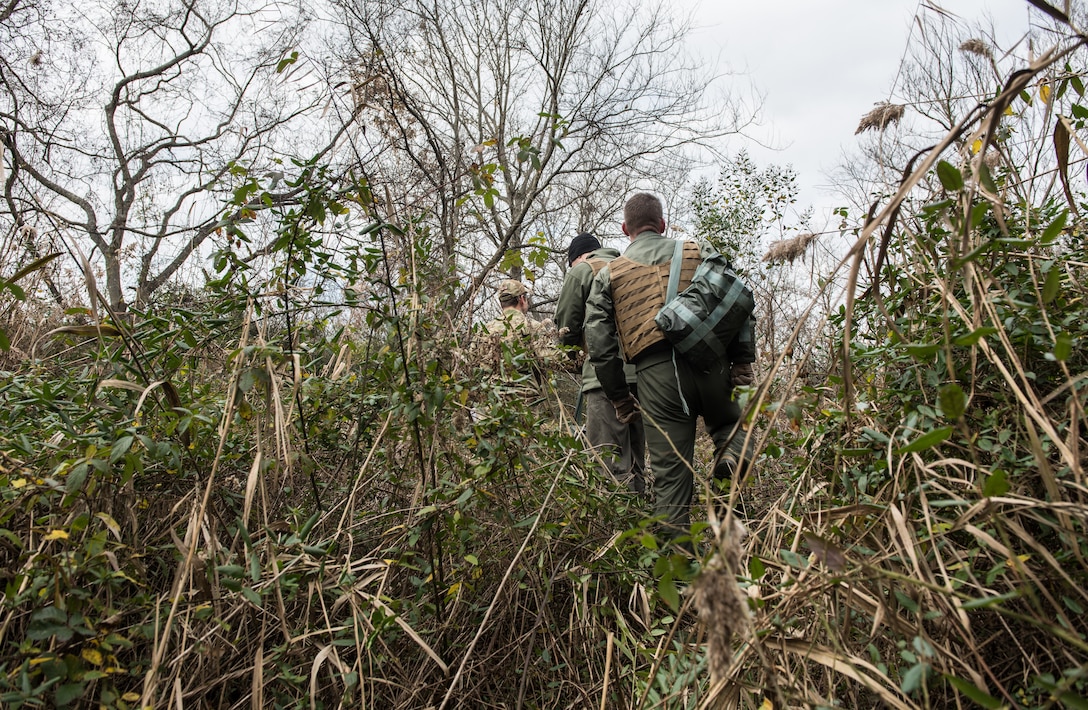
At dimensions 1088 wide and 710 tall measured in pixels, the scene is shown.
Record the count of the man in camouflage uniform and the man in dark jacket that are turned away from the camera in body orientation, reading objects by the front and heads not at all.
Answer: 2

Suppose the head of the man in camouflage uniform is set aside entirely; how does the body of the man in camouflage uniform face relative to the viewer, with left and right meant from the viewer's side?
facing away from the viewer

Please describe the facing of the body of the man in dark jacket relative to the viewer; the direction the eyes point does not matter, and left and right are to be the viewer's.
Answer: facing away from the viewer

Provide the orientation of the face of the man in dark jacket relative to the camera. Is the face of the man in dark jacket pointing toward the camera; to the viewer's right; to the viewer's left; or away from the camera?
away from the camera

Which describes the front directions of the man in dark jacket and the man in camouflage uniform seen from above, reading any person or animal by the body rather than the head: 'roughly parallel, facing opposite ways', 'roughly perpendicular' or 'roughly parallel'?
roughly parallel
